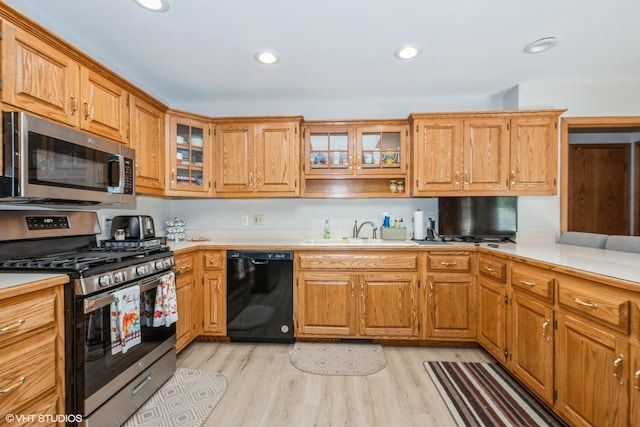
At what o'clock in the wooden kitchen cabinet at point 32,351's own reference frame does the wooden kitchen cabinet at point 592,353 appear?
the wooden kitchen cabinet at point 592,353 is roughly at 12 o'clock from the wooden kitchen cabinet at point 32,351.

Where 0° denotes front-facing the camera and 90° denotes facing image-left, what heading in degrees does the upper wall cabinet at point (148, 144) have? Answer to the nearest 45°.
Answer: approximately 315°

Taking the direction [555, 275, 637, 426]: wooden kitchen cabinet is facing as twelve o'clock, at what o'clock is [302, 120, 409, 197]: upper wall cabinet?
The upper wall cabinet is roughly at 2 o'clock from the wooden kitchen cabinet.

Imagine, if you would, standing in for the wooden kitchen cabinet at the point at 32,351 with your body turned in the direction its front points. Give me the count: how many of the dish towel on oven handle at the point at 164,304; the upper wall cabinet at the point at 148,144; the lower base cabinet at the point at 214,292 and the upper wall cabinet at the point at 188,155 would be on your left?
4

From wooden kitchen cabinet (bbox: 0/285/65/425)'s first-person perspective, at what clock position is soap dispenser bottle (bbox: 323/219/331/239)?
The soap dispenser bottle is roughly at 10 o'clock from the wooden kitchen cabinet.

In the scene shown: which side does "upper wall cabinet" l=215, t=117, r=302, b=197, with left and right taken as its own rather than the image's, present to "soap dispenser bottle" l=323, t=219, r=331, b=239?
left

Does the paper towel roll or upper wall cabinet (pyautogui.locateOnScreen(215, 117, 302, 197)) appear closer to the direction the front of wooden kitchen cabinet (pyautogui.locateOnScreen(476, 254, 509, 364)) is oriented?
the upper wall cabinet

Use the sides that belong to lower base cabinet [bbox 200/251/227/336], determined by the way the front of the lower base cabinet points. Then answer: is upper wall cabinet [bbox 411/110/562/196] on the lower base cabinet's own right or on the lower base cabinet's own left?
on the lower base cabinet's own left

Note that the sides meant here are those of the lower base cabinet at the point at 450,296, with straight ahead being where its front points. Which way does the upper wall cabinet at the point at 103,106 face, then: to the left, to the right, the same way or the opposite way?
to the left

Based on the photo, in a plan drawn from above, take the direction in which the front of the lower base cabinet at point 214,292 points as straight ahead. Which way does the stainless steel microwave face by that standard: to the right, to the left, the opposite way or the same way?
to the left

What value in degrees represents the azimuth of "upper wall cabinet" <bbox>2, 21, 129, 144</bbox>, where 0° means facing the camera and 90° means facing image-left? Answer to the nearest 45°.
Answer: approximately 315°
